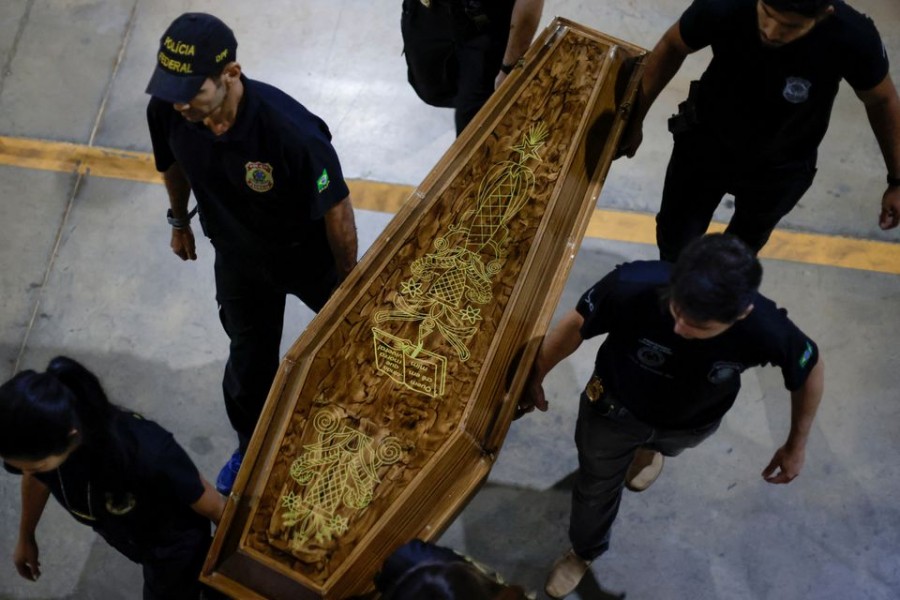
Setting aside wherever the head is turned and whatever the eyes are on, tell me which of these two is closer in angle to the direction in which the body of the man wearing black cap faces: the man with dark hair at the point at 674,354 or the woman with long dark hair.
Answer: the woman with long dark hair

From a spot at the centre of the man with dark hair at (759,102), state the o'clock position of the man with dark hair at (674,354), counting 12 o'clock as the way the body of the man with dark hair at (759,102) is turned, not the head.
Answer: the man with dark hair at (674,354) is roughly at 12 o'clock from the man with dark hair at (759,102).

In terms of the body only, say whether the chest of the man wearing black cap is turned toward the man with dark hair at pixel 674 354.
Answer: no

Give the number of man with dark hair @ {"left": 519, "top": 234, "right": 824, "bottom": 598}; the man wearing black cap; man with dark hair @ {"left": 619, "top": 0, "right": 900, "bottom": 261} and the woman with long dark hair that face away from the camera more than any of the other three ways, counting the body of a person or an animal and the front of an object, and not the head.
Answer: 0

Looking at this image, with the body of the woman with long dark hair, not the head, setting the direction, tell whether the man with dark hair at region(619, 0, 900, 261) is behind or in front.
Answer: behind

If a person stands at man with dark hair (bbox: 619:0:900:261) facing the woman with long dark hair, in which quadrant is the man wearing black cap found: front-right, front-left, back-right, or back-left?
front-right

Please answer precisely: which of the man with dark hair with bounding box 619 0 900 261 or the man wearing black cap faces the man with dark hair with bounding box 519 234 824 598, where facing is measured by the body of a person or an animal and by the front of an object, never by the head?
the man with dark hair with bounding box 619 0 900 261

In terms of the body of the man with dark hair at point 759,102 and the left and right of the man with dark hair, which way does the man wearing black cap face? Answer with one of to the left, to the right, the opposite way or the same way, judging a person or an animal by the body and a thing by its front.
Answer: the same way

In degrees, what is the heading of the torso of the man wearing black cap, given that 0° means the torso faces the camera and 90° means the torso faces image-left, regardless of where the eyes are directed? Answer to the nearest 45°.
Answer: approximately 45°

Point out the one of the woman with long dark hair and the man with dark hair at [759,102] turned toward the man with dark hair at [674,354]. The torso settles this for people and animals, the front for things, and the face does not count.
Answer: the man with dark hair at [759,102]

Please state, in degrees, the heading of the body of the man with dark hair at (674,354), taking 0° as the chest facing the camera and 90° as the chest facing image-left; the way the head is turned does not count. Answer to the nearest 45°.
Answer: approximately 45°

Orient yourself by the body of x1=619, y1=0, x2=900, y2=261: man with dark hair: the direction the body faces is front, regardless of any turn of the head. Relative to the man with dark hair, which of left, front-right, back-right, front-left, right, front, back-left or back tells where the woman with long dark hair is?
front-right

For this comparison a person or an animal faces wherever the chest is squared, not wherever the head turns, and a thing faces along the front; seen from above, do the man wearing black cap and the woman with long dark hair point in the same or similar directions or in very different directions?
same or similar directions

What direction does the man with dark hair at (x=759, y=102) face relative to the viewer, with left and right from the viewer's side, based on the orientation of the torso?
facing the viewer

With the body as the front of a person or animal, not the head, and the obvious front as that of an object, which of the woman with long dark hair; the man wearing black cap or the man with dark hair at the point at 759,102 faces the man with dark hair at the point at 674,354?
the man with dark hair at the point at 759,102
